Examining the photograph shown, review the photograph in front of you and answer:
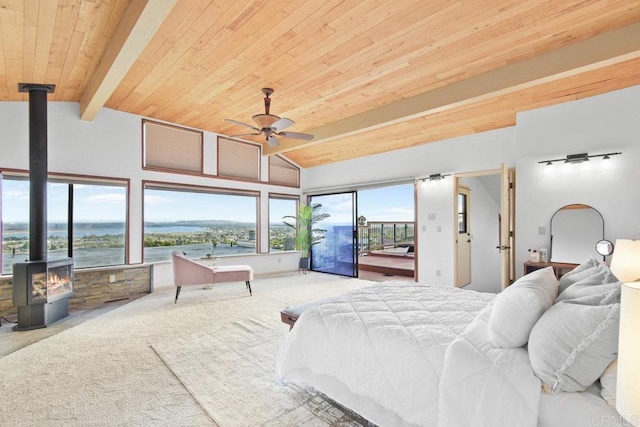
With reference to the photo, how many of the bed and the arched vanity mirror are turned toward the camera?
1

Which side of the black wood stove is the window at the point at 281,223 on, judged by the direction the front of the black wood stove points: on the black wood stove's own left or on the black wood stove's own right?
on the black wood stove's own left

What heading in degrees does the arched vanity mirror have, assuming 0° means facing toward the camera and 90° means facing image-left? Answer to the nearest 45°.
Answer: approximately 0°

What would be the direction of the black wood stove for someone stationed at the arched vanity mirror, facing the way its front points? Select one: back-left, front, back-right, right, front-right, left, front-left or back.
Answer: front-right

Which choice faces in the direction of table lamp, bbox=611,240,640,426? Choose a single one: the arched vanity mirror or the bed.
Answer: the arched vanity mirror

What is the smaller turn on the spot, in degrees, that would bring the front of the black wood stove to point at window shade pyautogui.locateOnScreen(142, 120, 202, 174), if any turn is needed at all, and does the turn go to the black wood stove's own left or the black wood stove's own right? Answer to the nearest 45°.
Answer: approximately 90° to the black wood stove's own left

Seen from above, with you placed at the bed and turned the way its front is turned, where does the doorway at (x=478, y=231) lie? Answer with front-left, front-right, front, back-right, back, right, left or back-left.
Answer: front-right

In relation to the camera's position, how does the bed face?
facing away from the viewer and to the left of the viewer
